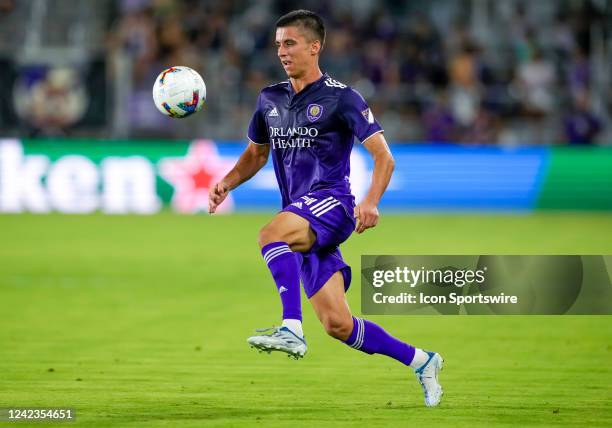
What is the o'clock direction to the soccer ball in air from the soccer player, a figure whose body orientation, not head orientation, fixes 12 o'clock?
The soccer ball in air is roughly at 2 o'clock from the soccer player.

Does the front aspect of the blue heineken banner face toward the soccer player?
yes

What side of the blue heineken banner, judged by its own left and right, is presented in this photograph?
front

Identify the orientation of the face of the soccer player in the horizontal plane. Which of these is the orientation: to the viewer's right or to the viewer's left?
to the viewer's left

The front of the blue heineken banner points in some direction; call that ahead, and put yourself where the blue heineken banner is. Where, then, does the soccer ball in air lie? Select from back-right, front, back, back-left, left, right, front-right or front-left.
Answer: front

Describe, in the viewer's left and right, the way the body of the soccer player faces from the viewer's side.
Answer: facing the viewer and to the left of the viewer

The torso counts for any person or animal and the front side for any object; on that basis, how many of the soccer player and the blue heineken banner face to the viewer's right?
0

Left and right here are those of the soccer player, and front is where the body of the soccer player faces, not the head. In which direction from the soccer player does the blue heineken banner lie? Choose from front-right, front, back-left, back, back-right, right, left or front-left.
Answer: back-right

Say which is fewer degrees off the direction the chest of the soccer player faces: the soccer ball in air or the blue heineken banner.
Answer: the soccer ball in air
